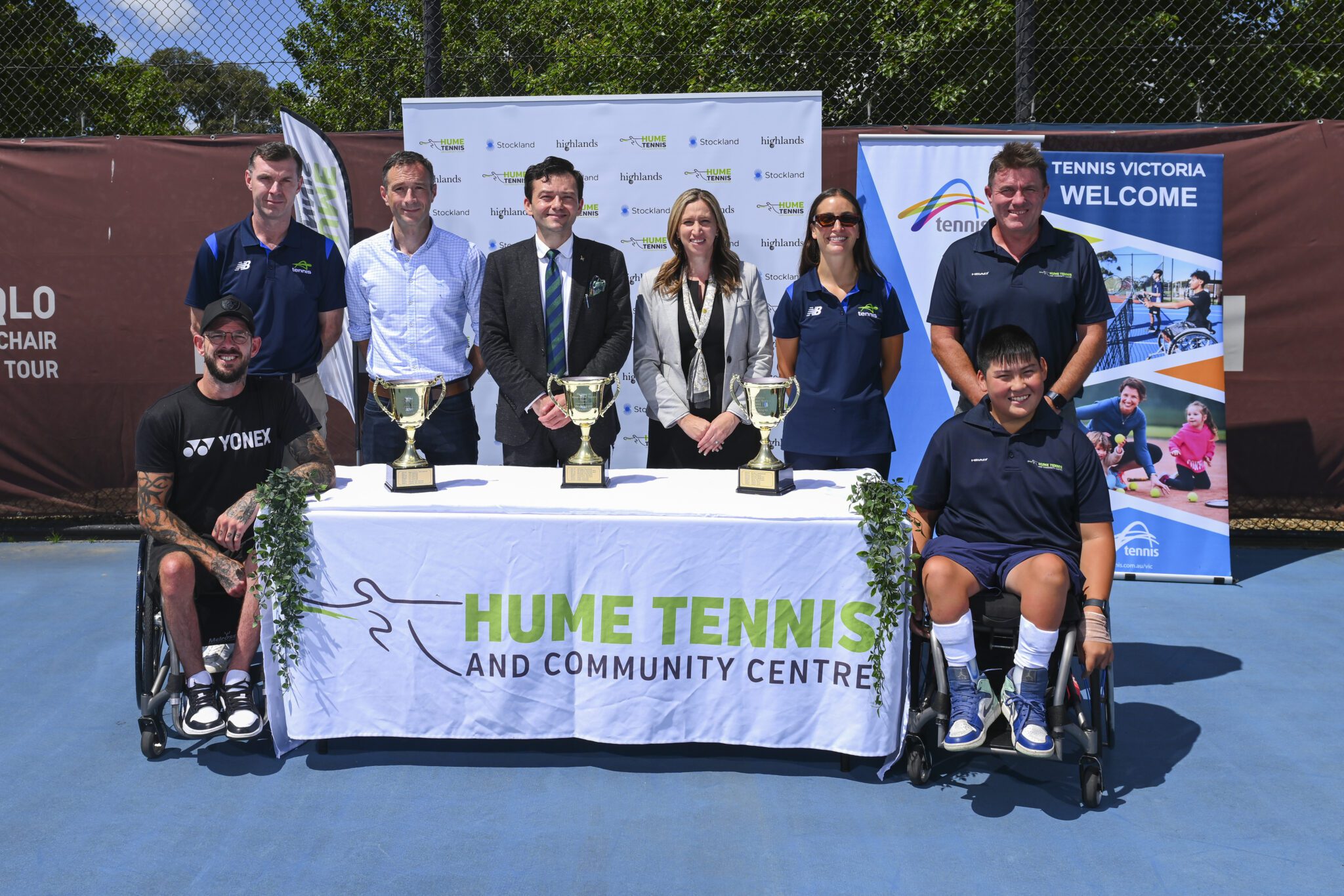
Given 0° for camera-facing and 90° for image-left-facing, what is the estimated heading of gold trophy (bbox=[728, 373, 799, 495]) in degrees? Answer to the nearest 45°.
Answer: approximately 0°

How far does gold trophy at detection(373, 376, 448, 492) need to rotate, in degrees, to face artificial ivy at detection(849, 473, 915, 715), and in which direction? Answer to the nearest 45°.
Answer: approximately 45° to its left

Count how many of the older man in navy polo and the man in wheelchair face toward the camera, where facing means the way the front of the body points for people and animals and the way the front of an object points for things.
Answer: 2

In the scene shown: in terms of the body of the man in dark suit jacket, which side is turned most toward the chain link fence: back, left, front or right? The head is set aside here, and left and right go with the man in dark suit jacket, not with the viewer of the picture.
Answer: back

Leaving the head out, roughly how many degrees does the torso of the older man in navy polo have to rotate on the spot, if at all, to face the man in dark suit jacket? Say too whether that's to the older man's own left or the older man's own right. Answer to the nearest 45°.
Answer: approximately 90° to the older man's own right
